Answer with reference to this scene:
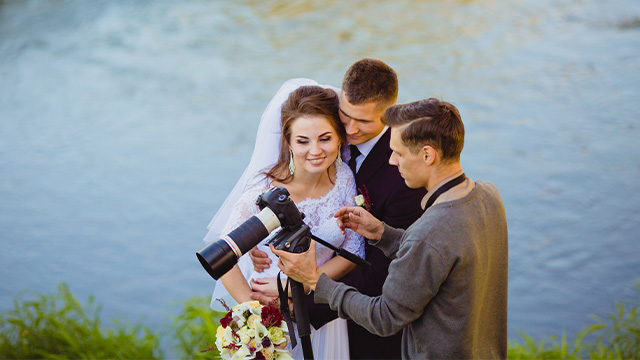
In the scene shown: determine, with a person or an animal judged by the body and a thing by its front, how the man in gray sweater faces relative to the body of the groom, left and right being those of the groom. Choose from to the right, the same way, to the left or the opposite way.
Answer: to the right

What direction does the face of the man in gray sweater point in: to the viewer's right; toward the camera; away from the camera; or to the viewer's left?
to the viewer's left

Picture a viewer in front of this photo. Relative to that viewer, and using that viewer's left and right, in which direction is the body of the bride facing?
facing the viewer

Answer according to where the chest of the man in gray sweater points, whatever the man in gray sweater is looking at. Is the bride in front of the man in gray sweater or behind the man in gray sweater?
in front

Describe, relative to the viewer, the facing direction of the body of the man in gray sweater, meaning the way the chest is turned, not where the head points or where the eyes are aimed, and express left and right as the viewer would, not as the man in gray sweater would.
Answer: facing away from the viewer and to the left of the viewer

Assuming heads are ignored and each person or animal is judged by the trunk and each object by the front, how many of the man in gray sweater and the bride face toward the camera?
1

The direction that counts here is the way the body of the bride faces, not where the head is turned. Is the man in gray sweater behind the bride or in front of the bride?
in front
